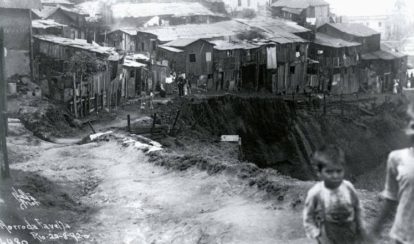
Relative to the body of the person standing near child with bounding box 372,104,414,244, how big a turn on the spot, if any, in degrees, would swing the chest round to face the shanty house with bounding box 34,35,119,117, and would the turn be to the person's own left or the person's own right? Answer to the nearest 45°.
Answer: approximately 135° to the person's own right

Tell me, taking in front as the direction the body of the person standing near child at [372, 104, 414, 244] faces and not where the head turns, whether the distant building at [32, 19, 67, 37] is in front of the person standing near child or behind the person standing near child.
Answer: behind

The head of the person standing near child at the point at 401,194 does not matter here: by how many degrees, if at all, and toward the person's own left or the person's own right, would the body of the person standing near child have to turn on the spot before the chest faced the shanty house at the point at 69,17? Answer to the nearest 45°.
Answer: approximately 135° to the person's own right

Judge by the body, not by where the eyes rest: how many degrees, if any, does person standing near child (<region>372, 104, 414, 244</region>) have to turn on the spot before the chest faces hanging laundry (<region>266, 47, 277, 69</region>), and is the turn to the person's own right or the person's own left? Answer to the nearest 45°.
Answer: approximately 180°

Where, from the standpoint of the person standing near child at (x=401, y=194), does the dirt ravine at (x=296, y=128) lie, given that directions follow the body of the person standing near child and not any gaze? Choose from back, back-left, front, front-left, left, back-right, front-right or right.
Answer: back
